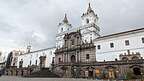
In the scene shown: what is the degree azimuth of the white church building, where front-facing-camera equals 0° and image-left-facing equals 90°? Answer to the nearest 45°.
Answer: approximately 45°
